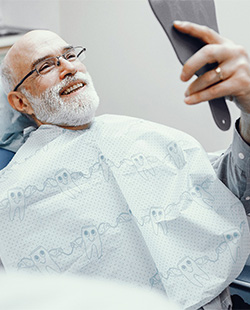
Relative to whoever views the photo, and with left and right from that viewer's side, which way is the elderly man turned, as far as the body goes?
facing the viewer and to the right of the viewer
